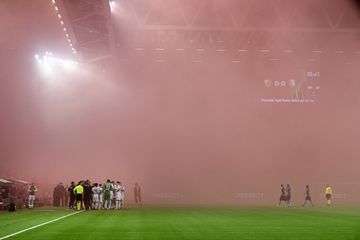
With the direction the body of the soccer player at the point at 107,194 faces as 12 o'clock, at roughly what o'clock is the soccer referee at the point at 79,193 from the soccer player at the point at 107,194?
the soccer referee at the point at 79,193 is roughly at 8 o'clock from the soccer player at the point at 107,194.

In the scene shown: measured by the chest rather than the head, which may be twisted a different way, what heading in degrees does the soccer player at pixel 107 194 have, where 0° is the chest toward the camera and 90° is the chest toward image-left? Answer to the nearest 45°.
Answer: approximately 180°

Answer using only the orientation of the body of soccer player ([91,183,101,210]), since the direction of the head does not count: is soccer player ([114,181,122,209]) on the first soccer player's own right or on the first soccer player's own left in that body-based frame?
on the first soccer player's own right

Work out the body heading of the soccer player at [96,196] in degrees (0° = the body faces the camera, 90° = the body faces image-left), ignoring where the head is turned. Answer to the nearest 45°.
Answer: approximately 180°
